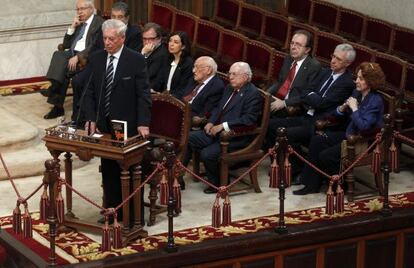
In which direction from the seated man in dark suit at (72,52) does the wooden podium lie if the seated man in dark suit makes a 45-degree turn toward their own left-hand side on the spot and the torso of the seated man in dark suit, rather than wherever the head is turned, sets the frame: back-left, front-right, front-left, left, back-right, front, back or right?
front

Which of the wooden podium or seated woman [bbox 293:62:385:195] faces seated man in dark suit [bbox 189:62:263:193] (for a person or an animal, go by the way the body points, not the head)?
the seated woman

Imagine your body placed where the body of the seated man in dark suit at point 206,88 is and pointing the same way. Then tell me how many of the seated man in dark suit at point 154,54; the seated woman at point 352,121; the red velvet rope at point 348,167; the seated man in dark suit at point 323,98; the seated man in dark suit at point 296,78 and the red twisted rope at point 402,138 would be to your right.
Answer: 1

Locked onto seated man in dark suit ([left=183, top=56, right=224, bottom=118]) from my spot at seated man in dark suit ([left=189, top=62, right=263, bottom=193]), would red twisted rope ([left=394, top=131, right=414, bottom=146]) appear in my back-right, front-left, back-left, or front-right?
back-right

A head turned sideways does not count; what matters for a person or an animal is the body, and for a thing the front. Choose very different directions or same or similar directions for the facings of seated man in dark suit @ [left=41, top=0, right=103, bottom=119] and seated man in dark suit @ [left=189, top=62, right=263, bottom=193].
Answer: same or similar directions

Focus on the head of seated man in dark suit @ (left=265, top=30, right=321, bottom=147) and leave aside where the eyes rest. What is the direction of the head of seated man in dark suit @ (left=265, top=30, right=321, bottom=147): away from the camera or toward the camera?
toward the camera

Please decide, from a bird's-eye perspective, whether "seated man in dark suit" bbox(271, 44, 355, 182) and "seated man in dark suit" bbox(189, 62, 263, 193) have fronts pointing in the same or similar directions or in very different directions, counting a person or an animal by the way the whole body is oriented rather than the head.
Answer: same or similar directions

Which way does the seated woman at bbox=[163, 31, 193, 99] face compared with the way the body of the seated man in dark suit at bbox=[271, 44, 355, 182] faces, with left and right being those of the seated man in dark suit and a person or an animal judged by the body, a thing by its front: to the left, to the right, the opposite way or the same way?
the same way

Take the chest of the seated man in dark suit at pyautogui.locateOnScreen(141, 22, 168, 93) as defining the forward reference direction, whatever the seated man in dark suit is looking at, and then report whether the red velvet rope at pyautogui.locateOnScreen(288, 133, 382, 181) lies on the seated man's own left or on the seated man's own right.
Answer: on the seated man's own left

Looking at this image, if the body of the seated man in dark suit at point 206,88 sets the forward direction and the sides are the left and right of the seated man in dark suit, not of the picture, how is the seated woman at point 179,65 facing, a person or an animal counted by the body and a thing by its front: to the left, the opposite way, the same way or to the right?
the same way

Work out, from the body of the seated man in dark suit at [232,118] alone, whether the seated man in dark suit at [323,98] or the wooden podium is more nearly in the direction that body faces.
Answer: the wooden podium

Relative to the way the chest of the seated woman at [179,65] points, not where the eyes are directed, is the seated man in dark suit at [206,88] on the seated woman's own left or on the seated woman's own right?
on the seated woman's own left

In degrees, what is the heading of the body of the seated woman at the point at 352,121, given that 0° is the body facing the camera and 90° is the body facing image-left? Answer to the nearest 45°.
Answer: approximately 90°

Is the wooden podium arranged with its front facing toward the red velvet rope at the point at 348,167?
no

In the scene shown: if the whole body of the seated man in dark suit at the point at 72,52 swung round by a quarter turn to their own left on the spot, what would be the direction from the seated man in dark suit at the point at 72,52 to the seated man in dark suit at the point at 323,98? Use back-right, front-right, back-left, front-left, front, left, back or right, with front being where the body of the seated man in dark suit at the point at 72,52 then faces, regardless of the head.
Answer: front

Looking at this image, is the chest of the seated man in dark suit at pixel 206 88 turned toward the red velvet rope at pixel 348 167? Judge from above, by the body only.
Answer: no
